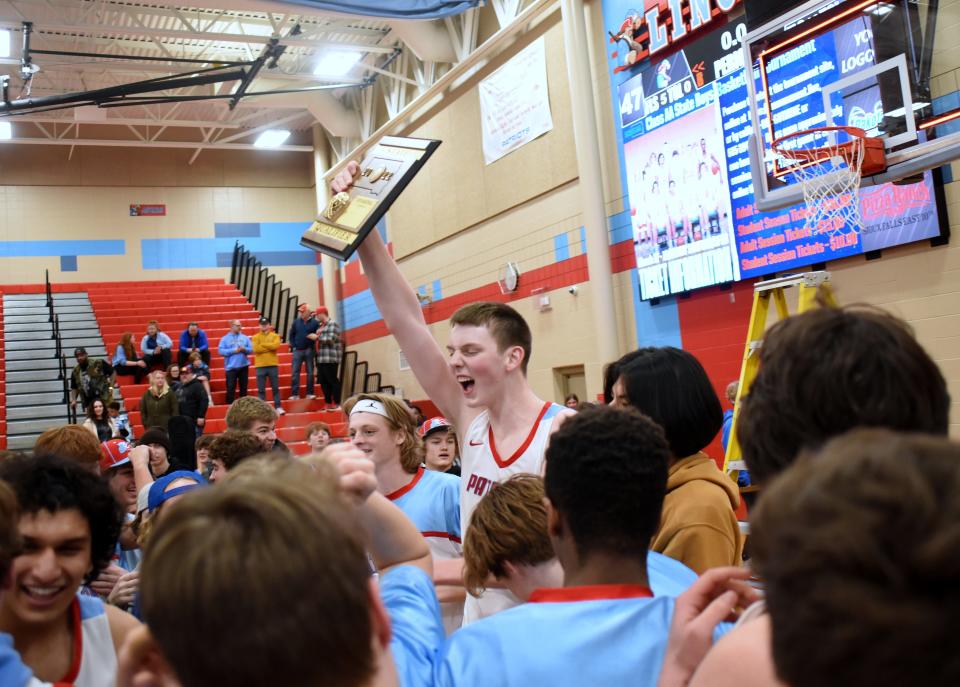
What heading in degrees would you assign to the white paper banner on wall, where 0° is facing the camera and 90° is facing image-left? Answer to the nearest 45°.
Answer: approximately 45°

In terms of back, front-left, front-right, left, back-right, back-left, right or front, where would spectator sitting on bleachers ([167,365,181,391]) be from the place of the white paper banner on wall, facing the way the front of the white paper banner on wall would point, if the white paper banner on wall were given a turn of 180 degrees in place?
back-left

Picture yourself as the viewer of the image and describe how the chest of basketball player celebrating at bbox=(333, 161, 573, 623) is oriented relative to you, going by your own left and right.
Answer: facing the viewer and to the left of the viewer

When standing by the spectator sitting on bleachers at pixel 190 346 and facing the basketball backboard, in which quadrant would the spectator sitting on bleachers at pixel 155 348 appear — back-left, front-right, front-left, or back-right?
back-right

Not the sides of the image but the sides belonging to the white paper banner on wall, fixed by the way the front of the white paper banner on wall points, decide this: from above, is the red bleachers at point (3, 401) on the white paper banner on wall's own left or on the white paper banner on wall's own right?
on the white paper banner on wall's own right

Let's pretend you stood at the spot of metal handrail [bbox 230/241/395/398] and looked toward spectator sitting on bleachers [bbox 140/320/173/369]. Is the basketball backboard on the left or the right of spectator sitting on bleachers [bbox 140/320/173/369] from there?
left

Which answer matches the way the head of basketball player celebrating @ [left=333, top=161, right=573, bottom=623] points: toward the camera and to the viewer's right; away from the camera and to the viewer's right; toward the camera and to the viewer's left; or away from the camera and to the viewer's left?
toward the camera and to the viewer's left

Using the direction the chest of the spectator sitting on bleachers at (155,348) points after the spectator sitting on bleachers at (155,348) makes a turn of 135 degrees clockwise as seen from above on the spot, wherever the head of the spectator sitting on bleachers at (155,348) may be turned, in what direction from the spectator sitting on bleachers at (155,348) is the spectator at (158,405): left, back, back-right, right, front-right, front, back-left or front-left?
back-left

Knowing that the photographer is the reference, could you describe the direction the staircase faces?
facing the viewer

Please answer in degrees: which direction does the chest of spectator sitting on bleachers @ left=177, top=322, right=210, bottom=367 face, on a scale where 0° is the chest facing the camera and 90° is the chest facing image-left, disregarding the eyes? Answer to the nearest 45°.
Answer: approximately 0°

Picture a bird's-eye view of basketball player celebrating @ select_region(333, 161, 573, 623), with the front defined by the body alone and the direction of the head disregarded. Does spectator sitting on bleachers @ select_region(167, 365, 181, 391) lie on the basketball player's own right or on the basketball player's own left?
on the basketball player's own right
